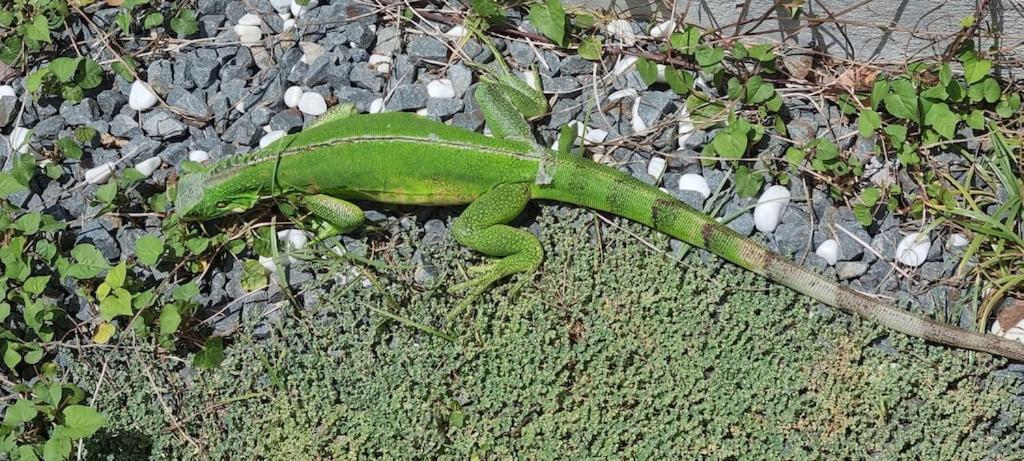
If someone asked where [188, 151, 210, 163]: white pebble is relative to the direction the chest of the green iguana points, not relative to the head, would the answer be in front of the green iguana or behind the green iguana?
in front

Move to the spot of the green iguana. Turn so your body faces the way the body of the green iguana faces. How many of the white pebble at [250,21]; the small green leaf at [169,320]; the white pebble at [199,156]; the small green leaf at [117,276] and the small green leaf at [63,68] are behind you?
0

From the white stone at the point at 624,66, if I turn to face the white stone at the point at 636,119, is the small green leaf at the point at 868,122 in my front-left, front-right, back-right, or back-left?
front-left

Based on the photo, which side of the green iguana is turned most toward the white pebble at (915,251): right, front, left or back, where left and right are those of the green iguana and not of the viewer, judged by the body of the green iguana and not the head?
back

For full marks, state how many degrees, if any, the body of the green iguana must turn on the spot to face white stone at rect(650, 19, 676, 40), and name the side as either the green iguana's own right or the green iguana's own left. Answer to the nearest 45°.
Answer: approximately 135° to the green iguana's own right

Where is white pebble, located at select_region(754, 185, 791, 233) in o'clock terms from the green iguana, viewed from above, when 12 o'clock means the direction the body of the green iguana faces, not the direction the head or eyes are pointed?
The white pebble is roughly at 6 o'clock from the green iguana.

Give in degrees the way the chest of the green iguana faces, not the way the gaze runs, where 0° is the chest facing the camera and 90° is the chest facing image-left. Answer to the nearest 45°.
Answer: approximately 90°

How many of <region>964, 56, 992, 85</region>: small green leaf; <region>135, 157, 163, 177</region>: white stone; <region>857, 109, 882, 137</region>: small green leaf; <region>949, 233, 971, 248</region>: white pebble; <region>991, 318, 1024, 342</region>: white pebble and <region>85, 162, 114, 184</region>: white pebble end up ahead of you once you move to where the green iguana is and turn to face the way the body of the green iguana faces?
2

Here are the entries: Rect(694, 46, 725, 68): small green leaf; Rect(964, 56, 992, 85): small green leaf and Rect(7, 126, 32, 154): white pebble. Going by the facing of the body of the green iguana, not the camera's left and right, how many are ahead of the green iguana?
1

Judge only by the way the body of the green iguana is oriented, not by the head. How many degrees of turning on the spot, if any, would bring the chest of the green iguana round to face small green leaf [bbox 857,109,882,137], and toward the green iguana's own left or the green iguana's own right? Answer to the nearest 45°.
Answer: approximately 180°

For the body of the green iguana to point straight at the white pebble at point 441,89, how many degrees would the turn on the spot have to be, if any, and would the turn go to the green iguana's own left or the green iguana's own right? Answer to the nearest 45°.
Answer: approximately 90° to the green iguana's own right

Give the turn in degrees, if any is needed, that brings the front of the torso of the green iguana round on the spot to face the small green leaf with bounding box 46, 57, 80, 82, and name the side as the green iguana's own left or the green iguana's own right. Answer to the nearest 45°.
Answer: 0° — it already faces it

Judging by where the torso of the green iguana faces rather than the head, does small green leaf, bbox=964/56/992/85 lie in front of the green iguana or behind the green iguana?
behind

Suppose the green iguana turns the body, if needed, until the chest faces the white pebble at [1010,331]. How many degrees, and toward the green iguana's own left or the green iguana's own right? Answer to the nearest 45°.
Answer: approximately 180°

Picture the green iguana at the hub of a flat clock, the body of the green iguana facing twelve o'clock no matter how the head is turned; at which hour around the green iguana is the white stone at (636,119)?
The white stone is roughly at 5 o'clock from the green iguana.

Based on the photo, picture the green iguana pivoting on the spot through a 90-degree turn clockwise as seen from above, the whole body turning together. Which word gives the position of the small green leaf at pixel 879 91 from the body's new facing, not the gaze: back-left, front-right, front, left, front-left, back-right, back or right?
right

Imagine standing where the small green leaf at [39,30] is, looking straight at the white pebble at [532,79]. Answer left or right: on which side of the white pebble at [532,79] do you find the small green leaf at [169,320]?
right

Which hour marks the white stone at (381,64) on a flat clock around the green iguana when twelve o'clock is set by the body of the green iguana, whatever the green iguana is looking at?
The white stone is roughly at 2 o'clock from the green iguana.

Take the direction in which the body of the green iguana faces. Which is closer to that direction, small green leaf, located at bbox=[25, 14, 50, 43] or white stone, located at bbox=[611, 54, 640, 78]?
the small green leaf

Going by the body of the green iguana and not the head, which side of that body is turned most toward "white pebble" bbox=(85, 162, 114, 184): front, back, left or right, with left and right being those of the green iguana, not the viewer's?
front

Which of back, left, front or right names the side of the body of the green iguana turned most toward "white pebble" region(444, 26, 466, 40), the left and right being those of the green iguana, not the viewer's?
right
